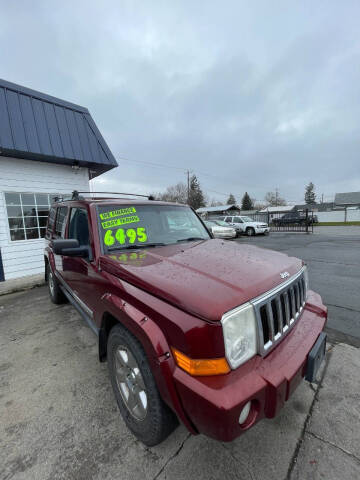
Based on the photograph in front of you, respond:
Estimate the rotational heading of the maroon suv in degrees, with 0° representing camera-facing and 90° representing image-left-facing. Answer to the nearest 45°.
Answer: approximately 315°

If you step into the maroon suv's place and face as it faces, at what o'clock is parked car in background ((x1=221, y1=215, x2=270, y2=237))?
The parked car in background is roughly at 8 o'clock from the maroon suv.

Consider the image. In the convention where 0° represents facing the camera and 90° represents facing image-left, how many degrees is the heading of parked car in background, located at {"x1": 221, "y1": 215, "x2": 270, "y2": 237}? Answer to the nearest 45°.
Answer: approximately 315°

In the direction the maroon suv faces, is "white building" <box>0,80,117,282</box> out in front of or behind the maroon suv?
behind

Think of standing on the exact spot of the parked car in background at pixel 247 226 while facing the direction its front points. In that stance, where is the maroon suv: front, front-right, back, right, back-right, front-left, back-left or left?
front-right

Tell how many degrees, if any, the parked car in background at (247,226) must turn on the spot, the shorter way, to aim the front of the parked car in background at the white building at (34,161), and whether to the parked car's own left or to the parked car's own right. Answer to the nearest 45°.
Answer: approximately 90° to the parked car's own right
